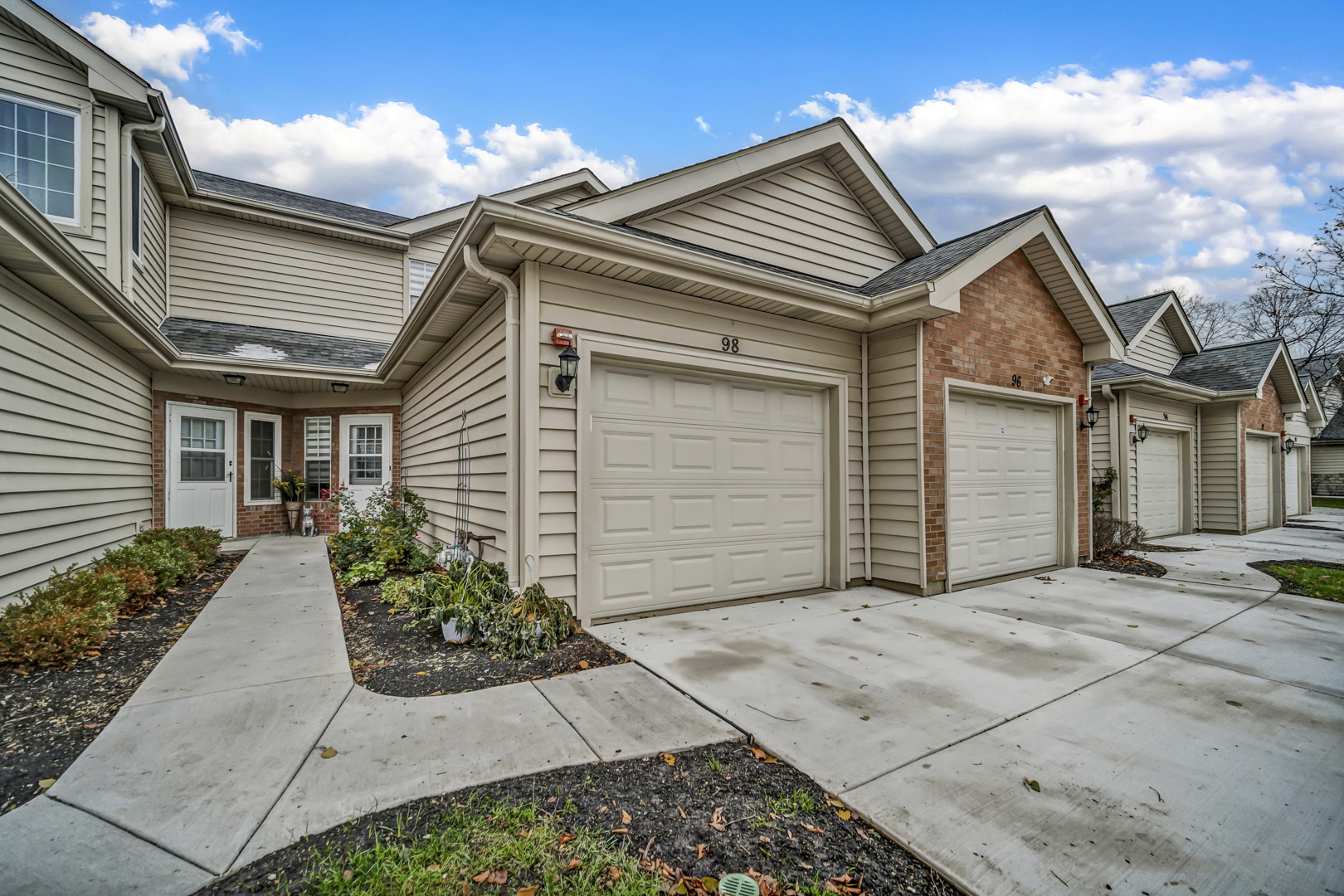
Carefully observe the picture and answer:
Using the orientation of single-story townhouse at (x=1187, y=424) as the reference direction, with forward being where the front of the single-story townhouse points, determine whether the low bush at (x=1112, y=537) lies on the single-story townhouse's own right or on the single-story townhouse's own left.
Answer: on the single-story townhouse's own right

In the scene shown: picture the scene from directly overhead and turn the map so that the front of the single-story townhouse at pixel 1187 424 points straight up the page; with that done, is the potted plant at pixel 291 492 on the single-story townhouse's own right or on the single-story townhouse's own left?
on the single-story townhouse's own right

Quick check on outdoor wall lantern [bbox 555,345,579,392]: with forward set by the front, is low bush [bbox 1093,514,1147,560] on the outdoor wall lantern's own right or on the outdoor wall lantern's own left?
on the outdoor wall lantern's own left

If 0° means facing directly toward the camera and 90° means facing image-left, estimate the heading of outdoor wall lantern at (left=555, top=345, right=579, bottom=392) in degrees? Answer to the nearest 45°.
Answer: approximately 315°

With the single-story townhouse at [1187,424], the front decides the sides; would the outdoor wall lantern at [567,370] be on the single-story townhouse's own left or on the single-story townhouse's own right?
on the single-story townhouse's own right

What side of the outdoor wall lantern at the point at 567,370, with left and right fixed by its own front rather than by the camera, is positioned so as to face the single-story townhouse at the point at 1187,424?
left

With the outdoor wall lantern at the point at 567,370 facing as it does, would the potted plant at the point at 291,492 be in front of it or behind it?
behind

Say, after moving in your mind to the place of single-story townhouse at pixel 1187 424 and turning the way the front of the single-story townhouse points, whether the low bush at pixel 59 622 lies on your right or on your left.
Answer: on your right

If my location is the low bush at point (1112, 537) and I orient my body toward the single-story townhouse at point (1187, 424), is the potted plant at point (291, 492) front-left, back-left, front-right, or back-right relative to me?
back-left

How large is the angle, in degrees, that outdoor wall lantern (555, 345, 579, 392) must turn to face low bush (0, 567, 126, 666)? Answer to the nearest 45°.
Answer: approximately 135° to its right
